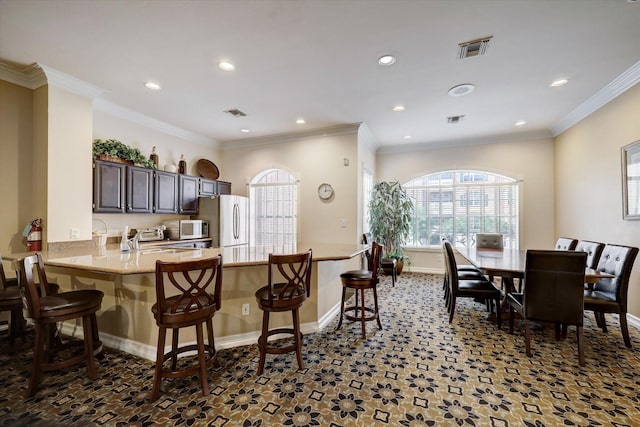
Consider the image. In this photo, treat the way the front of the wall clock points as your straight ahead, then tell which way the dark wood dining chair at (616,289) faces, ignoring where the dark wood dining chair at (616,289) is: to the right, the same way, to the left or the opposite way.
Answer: to the right

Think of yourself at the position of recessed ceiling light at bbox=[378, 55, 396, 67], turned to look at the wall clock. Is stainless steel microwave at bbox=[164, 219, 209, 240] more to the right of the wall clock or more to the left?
left

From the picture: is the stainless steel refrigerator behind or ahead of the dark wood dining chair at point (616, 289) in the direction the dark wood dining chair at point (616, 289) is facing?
ahead

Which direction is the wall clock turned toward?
toward the camera

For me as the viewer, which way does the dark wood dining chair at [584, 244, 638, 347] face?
facing the viewer and to the left of the viewer

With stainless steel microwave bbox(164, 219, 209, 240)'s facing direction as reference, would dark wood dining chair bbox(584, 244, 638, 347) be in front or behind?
in front

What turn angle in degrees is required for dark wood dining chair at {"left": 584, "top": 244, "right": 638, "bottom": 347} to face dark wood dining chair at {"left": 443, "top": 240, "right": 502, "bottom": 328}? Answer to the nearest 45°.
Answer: approximately 45° to its right

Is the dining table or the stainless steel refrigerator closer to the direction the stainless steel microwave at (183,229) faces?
the dining table

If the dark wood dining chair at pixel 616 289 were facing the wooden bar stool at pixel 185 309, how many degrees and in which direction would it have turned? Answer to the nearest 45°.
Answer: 0° — it already faces it

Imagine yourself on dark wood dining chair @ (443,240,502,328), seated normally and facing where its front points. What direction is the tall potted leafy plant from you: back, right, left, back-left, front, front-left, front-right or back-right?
back-left

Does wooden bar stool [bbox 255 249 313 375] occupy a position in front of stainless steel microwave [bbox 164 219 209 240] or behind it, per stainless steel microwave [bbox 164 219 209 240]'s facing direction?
in front

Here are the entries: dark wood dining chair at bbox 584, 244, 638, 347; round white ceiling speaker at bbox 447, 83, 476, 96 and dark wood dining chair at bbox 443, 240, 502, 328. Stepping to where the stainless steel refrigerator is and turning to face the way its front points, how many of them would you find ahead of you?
3

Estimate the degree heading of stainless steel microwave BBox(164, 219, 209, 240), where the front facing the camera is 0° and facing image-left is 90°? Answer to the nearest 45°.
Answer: approximately 315°

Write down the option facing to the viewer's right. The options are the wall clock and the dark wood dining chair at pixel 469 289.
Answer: the dark wood dining chair

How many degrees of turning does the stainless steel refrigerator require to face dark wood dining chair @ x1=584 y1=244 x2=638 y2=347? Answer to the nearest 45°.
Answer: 0° — it already faces it

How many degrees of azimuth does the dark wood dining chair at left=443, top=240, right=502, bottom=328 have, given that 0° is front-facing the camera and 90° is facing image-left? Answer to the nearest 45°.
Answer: approximately 270°

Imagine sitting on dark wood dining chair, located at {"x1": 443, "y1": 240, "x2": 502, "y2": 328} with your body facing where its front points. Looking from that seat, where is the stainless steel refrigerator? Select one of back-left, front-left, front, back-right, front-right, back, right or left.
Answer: back

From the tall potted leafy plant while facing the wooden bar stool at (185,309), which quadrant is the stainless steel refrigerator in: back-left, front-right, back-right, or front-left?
front-right

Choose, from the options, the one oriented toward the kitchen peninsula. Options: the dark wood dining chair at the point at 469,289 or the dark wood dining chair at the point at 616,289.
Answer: the dark wood dining chair at the point at 616,289
